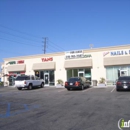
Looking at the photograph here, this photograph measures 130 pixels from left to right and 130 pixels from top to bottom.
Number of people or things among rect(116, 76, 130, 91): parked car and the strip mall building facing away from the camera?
1

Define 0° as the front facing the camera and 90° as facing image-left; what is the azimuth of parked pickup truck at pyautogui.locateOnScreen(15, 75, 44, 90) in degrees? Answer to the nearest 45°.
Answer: approximately 225°

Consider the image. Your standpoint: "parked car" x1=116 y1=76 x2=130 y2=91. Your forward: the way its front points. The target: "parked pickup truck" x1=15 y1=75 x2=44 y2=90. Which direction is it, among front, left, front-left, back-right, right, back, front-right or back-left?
left

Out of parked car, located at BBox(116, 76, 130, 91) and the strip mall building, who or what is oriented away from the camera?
the parked car

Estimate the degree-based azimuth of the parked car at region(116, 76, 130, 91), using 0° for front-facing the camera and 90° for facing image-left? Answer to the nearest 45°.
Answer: approximately 180°

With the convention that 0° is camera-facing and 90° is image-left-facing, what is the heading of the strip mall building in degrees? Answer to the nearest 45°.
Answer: approximately 45°

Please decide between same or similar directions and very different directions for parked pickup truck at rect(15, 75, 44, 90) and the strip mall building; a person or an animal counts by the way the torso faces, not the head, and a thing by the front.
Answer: very different directions
